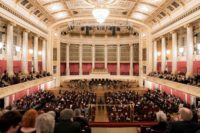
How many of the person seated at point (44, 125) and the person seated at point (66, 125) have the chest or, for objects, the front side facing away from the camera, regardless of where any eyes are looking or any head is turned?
2

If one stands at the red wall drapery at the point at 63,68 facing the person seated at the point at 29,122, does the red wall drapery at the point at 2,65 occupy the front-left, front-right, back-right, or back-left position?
front-right

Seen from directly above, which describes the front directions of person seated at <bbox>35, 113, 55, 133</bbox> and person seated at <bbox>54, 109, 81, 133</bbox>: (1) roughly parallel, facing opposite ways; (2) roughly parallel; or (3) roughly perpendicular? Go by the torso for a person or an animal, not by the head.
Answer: roughly parallel

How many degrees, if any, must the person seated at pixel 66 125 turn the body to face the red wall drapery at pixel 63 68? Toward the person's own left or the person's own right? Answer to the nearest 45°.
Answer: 0° — they already face it

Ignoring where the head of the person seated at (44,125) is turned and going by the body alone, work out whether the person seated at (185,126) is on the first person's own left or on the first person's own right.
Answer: on the first person's own right

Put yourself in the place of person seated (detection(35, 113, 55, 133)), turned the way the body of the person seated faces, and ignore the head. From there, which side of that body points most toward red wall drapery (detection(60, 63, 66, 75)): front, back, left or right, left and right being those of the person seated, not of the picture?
front

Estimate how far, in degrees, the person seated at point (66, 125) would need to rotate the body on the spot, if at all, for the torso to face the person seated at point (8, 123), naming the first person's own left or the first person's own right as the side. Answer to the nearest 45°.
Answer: approximately 135° to the first person's own left

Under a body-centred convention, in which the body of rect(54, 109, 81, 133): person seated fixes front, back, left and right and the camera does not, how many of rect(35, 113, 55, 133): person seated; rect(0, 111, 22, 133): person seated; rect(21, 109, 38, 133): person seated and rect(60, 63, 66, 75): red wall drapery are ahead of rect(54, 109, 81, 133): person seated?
1

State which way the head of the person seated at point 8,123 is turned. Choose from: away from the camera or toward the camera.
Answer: away from the camera

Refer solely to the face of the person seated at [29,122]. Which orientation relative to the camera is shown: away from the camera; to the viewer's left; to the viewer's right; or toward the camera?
away from the camera

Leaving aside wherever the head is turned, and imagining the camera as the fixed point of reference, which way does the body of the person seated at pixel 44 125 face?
away from the camera

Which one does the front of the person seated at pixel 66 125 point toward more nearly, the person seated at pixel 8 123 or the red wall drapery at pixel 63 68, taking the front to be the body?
the red wall drapery

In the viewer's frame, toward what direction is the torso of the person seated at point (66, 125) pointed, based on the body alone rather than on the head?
away from the camera
